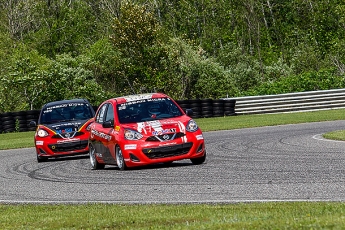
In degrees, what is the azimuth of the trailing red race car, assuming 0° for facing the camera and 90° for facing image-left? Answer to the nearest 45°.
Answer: approximately 0°

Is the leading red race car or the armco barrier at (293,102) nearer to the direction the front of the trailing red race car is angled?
the leading red race car

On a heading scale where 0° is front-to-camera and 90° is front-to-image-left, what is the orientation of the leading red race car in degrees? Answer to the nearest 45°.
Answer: approximately 315°

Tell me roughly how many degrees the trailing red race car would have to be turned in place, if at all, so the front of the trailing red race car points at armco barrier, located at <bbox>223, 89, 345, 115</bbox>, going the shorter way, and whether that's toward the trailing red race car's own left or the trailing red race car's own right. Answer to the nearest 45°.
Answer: approximately 135° to the trailing red race car's own left
